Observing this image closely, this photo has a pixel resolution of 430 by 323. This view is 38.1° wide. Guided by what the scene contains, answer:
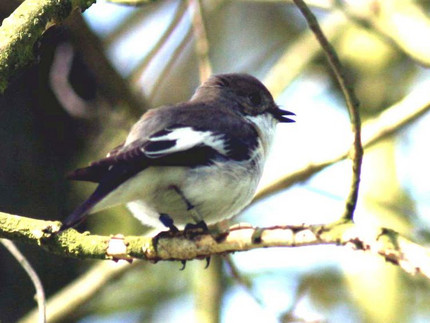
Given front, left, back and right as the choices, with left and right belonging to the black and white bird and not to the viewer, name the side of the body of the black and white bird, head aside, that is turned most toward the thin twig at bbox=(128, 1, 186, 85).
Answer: left

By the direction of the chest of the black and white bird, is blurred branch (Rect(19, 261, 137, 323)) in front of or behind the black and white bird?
behind

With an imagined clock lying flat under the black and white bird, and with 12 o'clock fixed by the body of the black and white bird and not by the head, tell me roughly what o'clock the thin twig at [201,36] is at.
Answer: The thin twig is roughly at 10 o'clock from the black and white bird.

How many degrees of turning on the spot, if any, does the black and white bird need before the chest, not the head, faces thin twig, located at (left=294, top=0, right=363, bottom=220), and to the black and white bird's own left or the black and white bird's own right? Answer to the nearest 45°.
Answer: approximately 45° to the black and white bird's own right

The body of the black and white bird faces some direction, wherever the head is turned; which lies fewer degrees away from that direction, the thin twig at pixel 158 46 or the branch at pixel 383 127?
the branch

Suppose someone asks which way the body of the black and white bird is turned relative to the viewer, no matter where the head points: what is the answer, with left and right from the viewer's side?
facing to the right of the viewer
